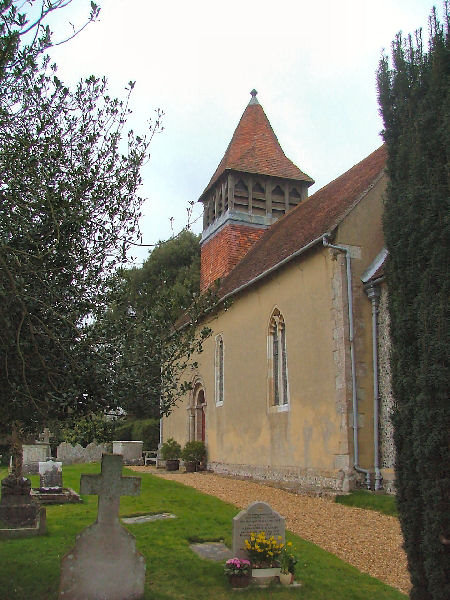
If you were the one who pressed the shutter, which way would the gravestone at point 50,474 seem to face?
facing the viewer

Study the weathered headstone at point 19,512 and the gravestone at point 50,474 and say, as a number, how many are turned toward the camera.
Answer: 2

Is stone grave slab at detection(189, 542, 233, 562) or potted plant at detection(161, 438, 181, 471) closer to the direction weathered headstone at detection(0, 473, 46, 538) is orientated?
the stone grave slab

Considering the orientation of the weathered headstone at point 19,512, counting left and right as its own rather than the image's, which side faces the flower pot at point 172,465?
back

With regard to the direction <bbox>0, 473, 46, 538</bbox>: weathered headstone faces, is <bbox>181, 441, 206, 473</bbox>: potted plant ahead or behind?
behind

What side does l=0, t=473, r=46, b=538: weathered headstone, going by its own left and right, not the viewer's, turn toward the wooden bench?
back

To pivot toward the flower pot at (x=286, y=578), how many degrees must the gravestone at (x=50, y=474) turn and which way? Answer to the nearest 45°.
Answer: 0° — it already faces it

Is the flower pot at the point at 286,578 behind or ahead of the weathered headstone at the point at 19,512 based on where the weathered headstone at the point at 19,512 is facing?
ahead

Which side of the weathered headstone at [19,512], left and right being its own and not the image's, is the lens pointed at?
front

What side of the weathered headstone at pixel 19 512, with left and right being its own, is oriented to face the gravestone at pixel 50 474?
back
